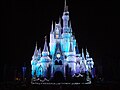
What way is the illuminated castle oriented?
toward the camera
